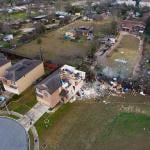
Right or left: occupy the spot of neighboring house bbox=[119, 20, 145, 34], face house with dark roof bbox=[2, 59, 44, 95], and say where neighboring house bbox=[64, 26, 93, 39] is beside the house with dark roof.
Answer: right

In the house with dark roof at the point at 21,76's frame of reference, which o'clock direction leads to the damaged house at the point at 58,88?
The damaged house is roughly at 9 o'clock from the house with dark roof.

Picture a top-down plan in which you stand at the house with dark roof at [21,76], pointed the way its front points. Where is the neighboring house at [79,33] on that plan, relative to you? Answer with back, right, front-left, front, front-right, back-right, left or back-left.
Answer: back

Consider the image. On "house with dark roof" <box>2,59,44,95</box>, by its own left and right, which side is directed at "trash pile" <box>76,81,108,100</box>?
left

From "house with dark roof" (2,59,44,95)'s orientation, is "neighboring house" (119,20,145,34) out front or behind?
behind

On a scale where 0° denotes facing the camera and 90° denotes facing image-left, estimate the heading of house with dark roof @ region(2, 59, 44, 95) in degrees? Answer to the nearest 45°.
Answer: approximately 45°
